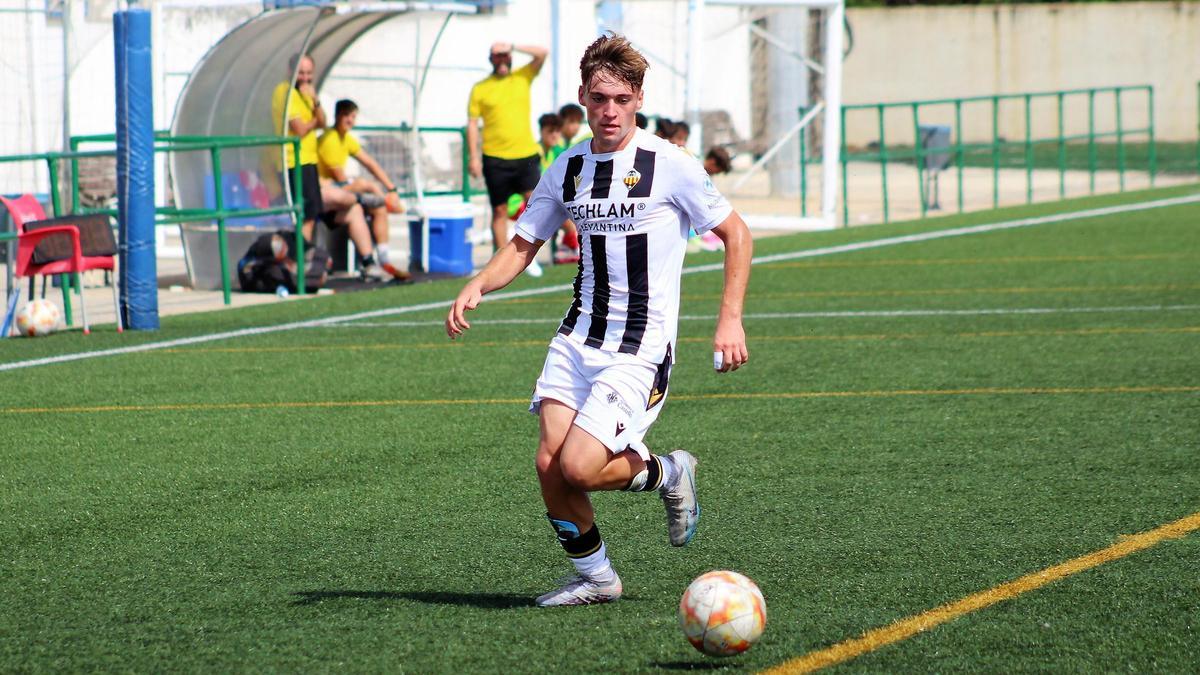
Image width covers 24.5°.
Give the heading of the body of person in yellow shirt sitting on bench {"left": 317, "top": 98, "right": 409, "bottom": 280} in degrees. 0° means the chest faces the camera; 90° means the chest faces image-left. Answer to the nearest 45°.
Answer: approximately 315°

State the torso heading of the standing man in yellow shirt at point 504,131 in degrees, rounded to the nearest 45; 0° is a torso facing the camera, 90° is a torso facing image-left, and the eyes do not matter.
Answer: approximately 0°

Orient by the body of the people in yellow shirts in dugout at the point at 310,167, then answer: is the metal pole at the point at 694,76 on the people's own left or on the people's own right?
on the people's own left

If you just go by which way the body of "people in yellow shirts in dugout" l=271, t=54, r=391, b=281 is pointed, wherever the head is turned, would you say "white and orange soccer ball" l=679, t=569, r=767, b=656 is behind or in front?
in front

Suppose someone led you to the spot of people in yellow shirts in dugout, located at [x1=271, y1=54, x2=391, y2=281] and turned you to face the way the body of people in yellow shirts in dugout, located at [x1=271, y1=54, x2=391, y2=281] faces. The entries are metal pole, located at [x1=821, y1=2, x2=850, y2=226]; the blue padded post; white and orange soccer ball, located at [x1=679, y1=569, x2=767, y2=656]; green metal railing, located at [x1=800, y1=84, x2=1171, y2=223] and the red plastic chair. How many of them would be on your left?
2

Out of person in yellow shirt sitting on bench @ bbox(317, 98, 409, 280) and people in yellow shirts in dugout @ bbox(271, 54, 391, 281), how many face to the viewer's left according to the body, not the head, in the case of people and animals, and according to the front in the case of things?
0

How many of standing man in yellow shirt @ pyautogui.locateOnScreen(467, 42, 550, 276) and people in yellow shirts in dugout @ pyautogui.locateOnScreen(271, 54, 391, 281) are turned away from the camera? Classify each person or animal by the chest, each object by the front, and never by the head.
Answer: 0

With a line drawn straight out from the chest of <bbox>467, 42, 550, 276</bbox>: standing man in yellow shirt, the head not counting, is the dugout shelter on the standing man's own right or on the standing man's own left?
on the standing man's own right

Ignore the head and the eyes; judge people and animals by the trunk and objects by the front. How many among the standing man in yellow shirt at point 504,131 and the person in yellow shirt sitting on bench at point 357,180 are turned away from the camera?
0
